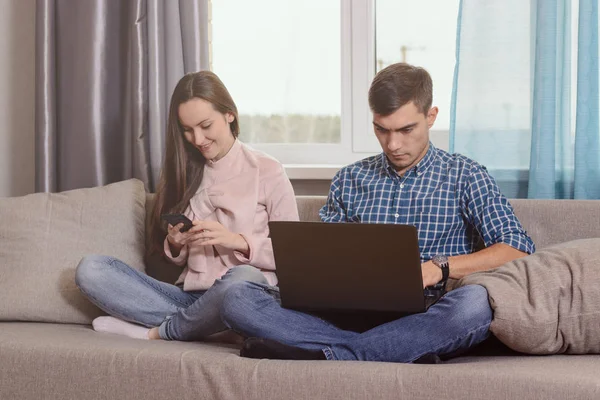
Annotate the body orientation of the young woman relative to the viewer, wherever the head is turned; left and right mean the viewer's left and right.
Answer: facing the viewer and to the left of the viewer

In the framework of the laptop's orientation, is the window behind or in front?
in front

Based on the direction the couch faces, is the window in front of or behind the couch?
behind

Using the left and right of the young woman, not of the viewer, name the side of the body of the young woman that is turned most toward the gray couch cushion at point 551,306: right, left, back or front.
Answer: left

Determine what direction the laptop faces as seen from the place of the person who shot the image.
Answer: facing away from the viewer

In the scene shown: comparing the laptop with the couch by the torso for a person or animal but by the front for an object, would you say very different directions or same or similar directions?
very different directions

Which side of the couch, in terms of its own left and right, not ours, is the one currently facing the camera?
front

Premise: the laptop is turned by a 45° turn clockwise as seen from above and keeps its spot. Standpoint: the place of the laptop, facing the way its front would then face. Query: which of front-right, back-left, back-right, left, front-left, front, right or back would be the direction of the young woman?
left
